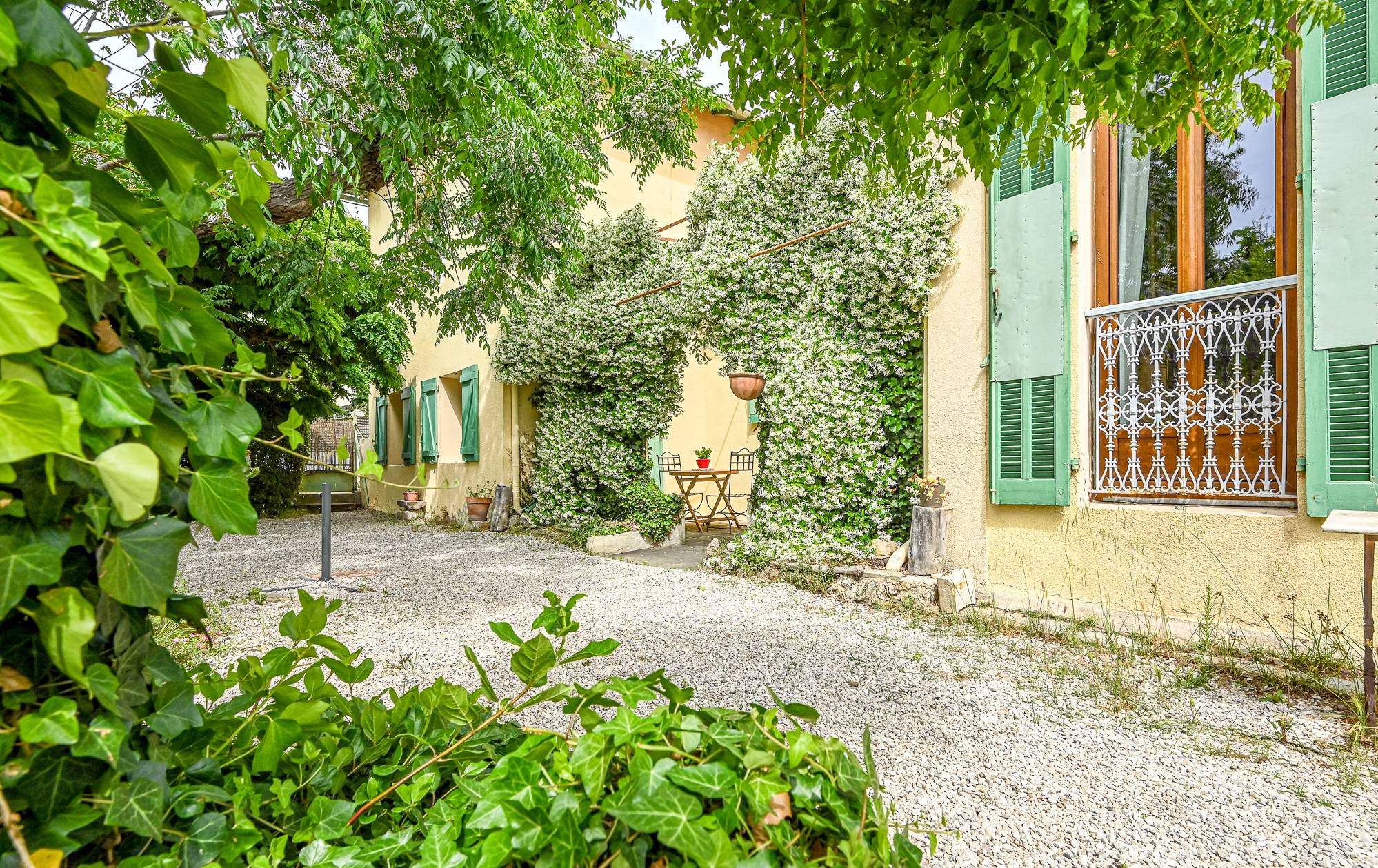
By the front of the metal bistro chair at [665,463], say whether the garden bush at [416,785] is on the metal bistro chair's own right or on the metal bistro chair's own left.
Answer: on the metal bistro chair's own right

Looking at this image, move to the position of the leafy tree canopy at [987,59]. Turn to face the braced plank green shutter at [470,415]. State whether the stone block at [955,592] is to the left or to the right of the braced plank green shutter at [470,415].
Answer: right

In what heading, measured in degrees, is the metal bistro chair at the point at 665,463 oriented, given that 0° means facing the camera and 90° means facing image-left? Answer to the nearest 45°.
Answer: approximately 315°

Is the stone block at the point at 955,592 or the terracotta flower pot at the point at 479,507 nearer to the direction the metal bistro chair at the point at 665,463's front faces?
the stone block

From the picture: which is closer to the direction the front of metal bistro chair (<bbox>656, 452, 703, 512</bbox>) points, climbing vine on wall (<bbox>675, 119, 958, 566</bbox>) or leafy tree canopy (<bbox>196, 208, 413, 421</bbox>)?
the climbing vine on wall

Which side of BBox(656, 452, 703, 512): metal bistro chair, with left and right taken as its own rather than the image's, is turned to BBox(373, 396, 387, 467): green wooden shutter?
back

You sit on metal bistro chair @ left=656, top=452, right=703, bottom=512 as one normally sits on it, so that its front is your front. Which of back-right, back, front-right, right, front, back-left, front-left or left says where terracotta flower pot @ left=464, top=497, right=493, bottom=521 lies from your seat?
back-right

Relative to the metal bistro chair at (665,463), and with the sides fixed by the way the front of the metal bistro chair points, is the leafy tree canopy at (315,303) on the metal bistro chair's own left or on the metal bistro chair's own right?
on the metal bistro chair's own right

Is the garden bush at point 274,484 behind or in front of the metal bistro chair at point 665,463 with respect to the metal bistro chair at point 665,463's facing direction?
behind

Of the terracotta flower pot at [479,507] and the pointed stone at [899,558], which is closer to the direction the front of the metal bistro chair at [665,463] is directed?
the pointed stone

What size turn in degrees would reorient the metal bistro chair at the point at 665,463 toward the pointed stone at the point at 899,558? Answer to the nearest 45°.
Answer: approximately 45° to its right

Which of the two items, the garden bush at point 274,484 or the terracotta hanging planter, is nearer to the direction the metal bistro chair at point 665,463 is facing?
the terracotta hanging planter

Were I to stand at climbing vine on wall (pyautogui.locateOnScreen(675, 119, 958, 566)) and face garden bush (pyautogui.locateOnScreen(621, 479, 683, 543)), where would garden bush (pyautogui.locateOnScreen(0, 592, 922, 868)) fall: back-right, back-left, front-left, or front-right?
back-left

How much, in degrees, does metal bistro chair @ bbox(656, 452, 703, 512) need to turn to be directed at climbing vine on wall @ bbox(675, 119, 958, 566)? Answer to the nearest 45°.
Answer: approximately 45° to its right
